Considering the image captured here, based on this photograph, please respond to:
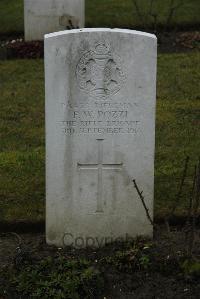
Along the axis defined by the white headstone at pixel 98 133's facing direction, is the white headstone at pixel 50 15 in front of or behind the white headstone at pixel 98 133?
behind

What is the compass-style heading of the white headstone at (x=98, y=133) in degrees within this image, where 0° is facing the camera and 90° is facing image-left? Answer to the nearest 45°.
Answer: approximately 0°
